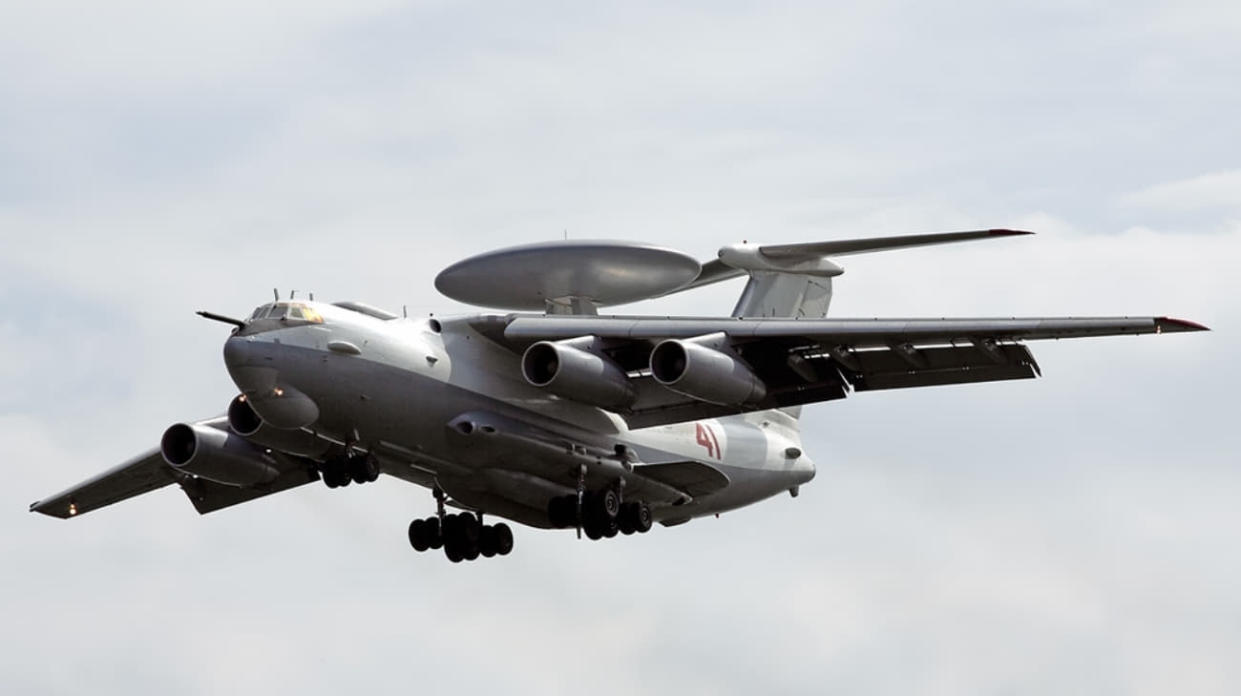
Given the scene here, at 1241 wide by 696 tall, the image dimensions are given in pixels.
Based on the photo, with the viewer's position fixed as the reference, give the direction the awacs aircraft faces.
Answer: facing the viewer and to the left of the viewer
